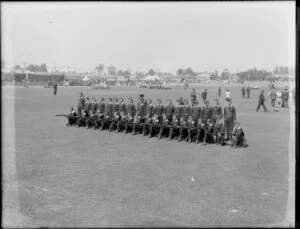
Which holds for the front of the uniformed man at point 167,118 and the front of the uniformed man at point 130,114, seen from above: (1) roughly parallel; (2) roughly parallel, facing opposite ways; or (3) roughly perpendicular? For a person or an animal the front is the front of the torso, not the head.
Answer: roughly parallel

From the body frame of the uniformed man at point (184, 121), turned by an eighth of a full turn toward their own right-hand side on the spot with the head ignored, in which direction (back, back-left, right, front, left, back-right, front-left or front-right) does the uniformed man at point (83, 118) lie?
front-right

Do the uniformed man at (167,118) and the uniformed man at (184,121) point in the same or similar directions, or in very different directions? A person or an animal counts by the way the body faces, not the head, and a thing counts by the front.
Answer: same or similar directions

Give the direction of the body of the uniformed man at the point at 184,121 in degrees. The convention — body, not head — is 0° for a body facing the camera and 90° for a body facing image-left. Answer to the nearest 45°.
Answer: approximately 45°

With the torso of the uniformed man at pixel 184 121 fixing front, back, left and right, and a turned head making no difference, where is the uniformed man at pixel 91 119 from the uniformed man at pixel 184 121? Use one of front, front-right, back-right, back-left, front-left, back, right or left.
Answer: right

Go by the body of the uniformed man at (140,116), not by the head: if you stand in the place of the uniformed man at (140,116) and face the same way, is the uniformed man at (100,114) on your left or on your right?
on your right

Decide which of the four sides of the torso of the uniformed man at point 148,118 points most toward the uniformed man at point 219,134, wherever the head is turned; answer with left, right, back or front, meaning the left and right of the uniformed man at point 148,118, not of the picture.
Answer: left

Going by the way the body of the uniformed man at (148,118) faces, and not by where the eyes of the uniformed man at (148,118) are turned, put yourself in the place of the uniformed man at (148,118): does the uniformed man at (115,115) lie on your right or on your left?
on your right

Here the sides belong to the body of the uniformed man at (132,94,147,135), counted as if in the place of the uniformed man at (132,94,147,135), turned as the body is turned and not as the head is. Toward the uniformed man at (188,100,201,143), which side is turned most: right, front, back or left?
left

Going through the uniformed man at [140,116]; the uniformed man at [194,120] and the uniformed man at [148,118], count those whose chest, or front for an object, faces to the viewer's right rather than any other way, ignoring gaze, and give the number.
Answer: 0

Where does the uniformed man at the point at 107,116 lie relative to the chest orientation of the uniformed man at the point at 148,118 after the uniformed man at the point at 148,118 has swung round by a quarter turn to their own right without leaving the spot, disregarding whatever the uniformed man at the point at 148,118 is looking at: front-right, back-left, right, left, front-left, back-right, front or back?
front

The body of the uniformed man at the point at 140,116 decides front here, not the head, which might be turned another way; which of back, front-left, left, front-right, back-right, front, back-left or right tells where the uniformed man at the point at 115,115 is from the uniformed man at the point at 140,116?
right

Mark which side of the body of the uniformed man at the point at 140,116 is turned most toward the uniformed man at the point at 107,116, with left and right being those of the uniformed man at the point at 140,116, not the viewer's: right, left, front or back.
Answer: right

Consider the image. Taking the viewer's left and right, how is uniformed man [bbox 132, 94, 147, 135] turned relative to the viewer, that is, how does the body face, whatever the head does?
facing the viewer and to the left of the viewer
